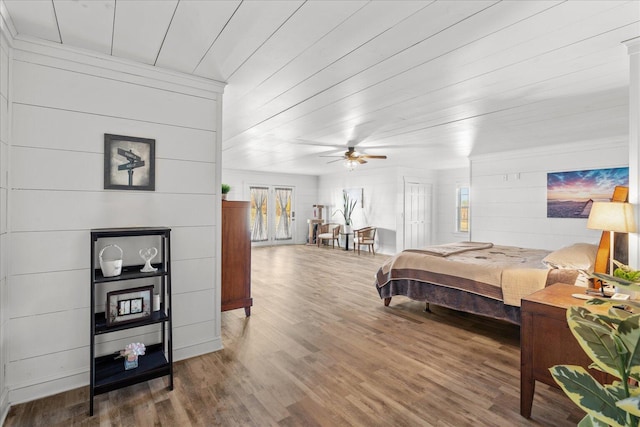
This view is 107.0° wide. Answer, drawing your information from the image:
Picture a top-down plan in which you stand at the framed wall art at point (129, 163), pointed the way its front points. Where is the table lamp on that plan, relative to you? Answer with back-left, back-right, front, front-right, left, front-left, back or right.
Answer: front-left

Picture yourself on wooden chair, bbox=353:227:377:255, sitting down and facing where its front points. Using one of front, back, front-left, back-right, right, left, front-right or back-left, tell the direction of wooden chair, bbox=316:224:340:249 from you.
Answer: right

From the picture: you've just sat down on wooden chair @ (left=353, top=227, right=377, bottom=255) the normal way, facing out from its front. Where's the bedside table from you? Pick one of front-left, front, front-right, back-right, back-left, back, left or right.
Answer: front-left

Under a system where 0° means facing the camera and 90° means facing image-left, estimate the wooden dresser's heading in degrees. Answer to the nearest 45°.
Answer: approximately 270°

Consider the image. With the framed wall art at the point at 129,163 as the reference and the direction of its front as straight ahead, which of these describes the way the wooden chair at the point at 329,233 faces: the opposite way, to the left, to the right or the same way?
to the right

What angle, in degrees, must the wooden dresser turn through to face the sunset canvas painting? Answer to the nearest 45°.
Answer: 0° — it already faces it

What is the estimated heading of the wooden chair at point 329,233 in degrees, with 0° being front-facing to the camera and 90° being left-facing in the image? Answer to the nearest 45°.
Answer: approximately 45°

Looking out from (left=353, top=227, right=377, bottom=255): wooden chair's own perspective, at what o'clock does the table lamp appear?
The table lamp is roughly at 10 o'clock from the wooden chair.

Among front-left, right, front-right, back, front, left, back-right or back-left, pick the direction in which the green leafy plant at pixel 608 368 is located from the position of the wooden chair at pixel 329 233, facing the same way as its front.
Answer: front-left

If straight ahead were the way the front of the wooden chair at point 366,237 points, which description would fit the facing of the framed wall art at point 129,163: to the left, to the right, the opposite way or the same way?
to the left
